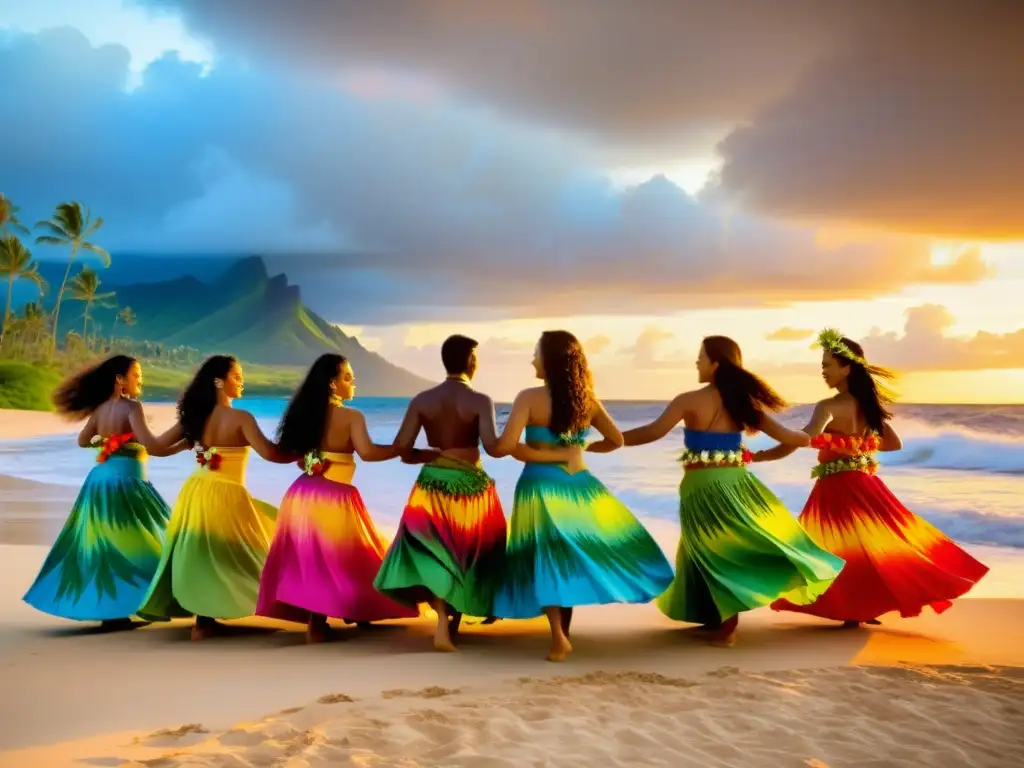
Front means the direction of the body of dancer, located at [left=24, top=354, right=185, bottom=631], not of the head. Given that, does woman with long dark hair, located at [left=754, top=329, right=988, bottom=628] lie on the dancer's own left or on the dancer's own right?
on the dancer's own right

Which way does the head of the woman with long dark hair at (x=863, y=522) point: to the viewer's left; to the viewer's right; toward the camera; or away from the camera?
to the viewer's left

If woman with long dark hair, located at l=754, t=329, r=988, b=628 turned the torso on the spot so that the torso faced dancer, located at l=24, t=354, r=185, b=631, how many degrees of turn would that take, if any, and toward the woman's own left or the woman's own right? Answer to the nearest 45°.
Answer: approximately 45° to the woman's own left

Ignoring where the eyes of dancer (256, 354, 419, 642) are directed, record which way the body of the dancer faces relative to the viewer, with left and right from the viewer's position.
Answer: facing away from the viewer and to the right of the viewer

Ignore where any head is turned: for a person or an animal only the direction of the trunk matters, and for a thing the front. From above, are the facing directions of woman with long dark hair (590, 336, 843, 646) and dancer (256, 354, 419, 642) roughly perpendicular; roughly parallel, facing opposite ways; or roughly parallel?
roughly perpendicular

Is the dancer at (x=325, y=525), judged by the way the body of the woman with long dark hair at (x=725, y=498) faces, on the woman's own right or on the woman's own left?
on the woman's own left

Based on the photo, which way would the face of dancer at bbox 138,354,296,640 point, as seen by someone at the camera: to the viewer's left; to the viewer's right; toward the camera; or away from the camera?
to the viewer's right

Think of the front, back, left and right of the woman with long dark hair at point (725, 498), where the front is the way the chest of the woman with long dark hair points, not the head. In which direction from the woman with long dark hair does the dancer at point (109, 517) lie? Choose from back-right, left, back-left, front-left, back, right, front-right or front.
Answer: front-left

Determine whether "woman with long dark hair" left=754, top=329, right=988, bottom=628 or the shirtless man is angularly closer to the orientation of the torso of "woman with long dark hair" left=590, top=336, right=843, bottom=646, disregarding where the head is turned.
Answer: the shirtless man

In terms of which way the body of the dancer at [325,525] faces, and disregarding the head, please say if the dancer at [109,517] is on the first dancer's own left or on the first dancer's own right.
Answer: on the first dancer's own left

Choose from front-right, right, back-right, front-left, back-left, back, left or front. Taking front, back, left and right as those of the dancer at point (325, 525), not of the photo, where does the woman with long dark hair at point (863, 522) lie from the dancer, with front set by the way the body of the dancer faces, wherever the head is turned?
front-right

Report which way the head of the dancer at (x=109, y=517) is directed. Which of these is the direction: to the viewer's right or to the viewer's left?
to the viewer's right

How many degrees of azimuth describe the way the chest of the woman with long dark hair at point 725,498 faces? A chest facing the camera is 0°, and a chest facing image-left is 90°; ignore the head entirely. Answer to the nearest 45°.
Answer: approximately 135°

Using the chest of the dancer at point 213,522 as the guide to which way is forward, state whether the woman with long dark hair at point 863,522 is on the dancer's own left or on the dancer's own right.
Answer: on the dancer's own right

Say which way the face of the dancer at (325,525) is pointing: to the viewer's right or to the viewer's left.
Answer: to the viewer's right
